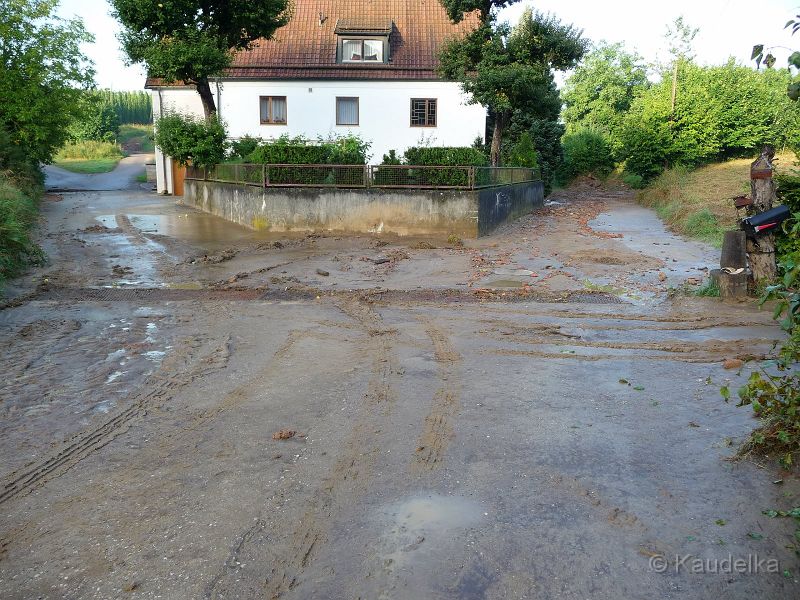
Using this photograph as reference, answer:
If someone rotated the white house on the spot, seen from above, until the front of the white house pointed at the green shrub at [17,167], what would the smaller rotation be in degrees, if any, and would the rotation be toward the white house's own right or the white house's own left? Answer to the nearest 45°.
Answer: approximately 45° to the white house's own right

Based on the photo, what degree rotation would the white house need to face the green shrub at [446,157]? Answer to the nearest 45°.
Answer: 0° — it already faces it

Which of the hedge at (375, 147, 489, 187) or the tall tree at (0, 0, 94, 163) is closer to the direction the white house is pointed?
the hedge

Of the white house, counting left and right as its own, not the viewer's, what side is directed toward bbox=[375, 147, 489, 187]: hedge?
front

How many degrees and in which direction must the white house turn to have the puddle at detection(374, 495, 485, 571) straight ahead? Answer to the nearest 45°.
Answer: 0° — it already faces it

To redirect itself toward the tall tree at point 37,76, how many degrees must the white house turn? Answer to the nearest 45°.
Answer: approximately 90° to its right

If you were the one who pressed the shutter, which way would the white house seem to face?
facing the viewer

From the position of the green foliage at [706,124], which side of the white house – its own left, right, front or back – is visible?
left

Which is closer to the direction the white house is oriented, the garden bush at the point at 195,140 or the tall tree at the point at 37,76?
the garden bush

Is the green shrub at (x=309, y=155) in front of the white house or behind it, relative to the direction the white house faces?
in front

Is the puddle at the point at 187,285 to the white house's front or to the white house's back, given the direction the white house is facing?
to the front

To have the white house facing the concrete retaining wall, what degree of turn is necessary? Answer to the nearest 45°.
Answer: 0° — it already faces it

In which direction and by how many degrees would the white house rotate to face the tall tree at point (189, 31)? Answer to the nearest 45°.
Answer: approximately 45° to its right

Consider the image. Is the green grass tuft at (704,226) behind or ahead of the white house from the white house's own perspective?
ahead

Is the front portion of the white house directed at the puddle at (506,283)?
yes
